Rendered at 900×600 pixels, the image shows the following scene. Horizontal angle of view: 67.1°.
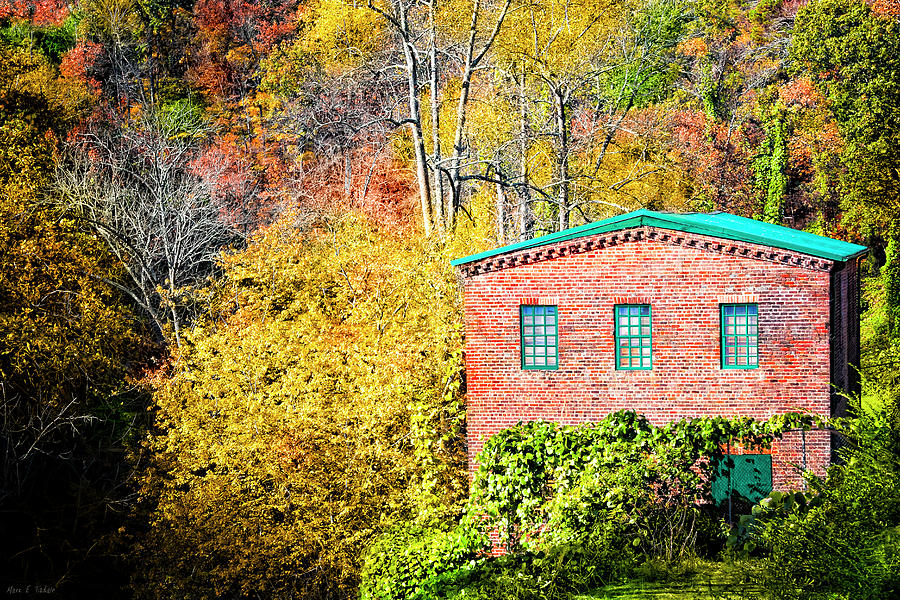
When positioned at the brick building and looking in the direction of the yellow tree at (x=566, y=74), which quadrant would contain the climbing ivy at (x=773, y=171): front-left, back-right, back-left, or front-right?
front-right

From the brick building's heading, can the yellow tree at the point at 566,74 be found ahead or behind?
behind

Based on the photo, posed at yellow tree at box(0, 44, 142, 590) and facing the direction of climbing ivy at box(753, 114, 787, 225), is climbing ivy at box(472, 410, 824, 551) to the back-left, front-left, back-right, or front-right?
front-right

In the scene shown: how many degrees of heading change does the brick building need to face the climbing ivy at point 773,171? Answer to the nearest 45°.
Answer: approximately 180°

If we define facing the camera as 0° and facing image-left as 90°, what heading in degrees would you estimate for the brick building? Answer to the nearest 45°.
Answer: approximately 0°

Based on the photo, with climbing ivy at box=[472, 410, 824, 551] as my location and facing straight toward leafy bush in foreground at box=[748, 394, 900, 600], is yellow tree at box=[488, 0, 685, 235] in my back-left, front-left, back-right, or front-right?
back-left

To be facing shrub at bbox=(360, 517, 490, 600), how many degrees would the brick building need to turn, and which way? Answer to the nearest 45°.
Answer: approximately 90° to its right
